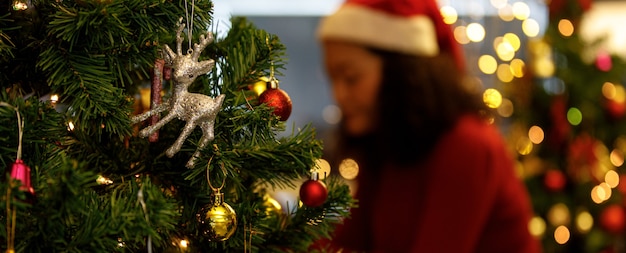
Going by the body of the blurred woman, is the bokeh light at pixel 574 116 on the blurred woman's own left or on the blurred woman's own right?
on the blurred woman's own right

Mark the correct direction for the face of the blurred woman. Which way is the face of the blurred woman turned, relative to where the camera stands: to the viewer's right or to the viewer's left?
to the viewer's left

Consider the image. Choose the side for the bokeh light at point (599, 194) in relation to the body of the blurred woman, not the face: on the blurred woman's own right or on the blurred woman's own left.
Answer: on the blurred woman's own right

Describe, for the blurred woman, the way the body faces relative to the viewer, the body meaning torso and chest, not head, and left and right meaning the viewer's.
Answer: facing to the left of the viewer

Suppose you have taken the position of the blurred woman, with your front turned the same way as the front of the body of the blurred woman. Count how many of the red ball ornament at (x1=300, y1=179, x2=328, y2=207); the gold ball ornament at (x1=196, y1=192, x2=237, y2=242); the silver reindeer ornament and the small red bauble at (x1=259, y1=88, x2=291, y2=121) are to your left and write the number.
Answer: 4

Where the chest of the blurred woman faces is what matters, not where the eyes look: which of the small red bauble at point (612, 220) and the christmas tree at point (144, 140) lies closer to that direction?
the christmas tree

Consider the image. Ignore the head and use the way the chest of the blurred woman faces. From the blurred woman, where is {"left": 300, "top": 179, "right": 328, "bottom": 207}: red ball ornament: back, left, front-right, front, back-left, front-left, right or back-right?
left

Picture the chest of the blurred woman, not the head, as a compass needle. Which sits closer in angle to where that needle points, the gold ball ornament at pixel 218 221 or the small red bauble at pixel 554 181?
the gold ball ornament
